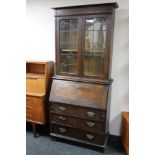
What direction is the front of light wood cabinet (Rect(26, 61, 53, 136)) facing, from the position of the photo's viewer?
facing the viewer and to the left of the viewer

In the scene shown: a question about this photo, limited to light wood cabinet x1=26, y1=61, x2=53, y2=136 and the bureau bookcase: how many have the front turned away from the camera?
0

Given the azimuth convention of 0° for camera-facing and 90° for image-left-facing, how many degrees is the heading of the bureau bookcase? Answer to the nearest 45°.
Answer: approximately 45°
